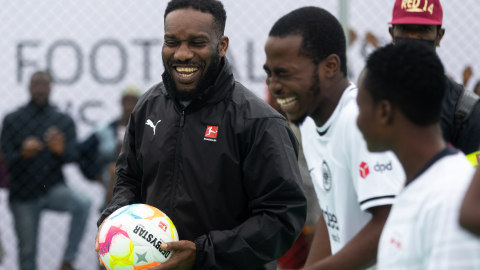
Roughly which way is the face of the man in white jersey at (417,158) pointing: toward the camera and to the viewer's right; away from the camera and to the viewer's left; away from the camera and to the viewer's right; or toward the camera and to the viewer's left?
away from the camera and to the viewer's left

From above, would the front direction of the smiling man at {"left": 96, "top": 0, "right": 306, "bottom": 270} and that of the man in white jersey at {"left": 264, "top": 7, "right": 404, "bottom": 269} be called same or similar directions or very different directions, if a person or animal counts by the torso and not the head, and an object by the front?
same or similar directions

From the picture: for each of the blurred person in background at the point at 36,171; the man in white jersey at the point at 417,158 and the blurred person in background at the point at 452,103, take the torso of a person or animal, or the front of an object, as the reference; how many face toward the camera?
2

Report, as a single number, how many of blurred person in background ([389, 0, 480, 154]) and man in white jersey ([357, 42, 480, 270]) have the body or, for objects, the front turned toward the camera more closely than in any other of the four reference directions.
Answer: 1

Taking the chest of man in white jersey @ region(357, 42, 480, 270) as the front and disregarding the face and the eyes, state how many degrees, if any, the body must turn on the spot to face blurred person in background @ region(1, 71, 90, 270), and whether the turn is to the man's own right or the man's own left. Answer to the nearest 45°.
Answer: approximately 45° to the man's own right

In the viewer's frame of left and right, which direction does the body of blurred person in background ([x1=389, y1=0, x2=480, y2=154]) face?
facing the viewer

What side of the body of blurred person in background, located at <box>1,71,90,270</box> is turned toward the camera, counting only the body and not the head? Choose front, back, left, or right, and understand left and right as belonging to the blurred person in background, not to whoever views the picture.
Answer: front

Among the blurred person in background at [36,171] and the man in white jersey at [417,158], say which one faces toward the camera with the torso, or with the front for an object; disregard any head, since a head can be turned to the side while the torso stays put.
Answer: the blurred person in background

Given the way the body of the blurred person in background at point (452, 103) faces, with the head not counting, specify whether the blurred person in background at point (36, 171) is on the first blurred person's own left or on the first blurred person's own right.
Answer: on the first blurred person's own right

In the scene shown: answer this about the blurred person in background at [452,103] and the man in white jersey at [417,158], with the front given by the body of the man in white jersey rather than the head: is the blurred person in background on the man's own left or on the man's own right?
on the man's own right

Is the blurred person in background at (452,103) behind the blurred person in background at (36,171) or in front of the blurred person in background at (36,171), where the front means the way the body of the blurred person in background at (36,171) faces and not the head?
in front

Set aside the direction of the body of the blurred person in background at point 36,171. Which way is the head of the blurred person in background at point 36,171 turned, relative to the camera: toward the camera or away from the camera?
toward the camera

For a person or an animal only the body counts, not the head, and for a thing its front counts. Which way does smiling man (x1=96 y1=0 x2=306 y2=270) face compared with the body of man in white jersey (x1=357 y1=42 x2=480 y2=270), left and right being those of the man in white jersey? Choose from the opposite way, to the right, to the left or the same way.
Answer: to the left

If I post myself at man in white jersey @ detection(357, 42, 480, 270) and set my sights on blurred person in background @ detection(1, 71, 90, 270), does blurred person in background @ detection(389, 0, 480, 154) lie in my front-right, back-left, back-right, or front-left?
front-right

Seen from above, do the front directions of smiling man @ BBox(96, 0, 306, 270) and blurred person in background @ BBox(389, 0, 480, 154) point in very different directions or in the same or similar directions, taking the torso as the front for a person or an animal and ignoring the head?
same or similar directions
